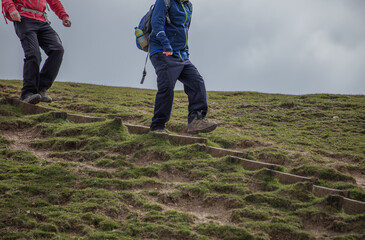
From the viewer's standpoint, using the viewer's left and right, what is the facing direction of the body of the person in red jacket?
facing the viewer and to the right of the viewer

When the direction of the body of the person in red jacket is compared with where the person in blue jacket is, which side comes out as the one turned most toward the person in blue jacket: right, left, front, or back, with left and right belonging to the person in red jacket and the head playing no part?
front
